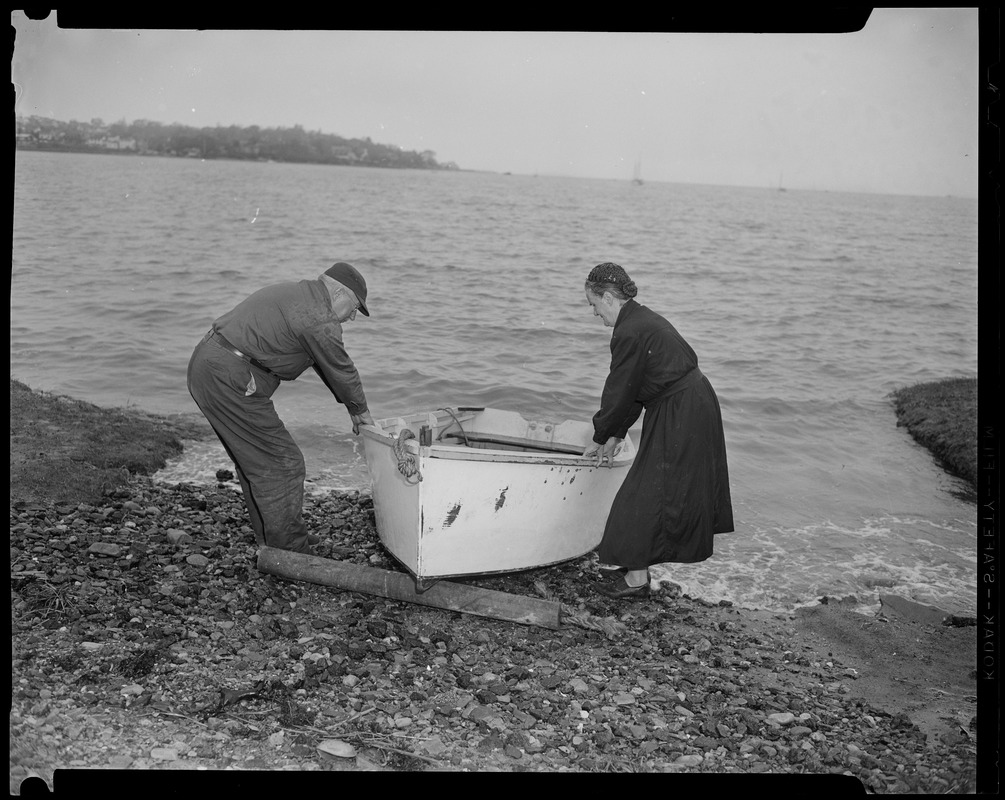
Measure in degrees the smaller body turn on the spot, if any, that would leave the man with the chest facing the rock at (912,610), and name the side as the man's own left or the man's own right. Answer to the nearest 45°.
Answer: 0° — they already face it

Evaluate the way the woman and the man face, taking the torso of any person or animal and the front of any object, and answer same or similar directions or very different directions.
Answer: very different directions

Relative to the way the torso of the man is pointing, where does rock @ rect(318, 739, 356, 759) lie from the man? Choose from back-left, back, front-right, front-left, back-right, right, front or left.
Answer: right

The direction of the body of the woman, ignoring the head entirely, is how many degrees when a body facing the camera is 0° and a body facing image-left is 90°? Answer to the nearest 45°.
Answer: approximately 90°

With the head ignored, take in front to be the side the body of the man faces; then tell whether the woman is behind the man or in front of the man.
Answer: in front

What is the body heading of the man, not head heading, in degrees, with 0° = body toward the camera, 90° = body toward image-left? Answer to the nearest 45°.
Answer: approximately 270°

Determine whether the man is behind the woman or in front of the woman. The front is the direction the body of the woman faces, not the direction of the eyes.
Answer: in front

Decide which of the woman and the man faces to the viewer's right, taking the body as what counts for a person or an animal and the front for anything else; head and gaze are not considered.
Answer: the man

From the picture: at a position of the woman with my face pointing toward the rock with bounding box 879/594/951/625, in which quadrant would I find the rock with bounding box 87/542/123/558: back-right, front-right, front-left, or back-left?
back-left

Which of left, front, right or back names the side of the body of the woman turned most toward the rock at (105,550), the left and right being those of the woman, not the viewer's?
front

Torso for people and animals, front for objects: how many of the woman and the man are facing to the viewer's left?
1

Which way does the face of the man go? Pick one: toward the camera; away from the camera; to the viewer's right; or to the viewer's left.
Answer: to the viewer's right

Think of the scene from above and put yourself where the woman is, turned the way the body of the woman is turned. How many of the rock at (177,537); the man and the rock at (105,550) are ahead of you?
3
